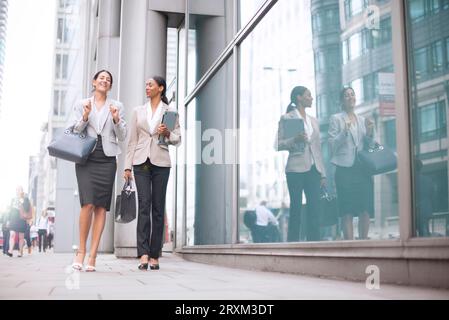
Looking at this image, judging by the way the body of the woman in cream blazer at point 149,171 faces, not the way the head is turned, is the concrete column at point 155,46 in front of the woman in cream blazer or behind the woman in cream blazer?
behind

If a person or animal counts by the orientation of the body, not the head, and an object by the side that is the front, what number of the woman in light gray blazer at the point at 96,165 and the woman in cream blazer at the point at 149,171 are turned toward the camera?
2

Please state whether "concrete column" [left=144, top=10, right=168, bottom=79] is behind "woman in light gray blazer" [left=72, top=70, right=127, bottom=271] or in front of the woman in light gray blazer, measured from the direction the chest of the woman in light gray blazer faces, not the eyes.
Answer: behind

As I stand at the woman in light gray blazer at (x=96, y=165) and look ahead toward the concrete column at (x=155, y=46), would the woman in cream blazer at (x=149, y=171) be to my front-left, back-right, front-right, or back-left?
front-right

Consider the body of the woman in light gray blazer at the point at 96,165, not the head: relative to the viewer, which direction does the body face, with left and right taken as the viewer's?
facing the viewer

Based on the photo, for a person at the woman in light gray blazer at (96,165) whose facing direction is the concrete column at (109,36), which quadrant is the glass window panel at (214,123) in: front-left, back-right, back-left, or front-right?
front-right

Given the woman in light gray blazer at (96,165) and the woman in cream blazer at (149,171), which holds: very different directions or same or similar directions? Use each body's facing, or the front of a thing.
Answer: same or similar directions

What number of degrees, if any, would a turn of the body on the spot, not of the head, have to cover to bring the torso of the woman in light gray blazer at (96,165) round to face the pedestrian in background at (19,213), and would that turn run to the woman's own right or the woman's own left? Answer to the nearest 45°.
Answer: approximately 180°

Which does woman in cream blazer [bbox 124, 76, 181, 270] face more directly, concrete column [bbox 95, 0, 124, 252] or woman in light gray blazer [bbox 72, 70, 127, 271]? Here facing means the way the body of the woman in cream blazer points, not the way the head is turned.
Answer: the woman in light gray blazer

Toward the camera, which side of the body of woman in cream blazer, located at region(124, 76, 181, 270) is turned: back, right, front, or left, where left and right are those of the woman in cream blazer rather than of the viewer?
front

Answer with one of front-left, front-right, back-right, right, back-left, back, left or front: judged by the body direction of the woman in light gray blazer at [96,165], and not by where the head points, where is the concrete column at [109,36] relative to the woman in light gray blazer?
back

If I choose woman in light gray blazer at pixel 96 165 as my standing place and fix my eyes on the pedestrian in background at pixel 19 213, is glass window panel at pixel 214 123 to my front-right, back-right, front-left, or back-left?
front-right
